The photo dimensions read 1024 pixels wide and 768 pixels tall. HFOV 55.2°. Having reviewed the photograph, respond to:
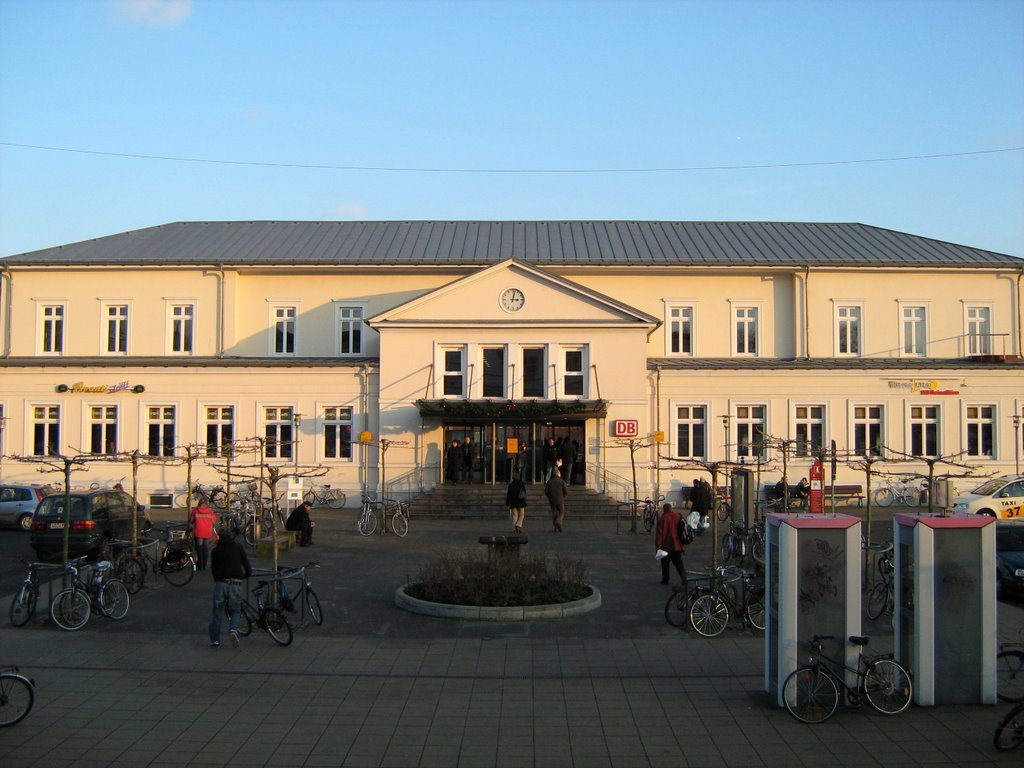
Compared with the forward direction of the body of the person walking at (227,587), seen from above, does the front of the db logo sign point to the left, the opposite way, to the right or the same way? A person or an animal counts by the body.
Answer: the opposite way

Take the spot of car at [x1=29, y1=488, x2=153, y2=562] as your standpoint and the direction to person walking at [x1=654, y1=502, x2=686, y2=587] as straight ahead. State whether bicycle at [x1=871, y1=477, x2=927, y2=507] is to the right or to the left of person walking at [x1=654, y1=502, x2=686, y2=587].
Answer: left

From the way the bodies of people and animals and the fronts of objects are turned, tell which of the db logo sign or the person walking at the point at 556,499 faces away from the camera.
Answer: the person walking

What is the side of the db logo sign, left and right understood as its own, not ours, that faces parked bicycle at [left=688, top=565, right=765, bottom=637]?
front

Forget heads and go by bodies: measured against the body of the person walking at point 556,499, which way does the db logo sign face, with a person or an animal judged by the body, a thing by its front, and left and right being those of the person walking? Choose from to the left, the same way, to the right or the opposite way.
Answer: the opposite way

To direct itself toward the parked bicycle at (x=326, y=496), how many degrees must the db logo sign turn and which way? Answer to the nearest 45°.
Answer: approximately 90° to its right

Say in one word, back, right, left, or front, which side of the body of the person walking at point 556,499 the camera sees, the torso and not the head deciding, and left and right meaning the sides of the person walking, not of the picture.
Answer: back

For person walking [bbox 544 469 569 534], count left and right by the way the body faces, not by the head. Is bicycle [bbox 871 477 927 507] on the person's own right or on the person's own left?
on the person's own right

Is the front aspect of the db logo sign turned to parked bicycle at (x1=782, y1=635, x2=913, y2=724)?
yes

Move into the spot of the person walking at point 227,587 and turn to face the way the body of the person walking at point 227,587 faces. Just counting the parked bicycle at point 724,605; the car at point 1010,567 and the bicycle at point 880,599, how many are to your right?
3

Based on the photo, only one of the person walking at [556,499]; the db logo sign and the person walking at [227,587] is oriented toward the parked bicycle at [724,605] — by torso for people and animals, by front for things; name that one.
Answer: the db logo sign

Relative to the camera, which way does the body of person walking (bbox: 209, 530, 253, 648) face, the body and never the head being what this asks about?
away from the camera

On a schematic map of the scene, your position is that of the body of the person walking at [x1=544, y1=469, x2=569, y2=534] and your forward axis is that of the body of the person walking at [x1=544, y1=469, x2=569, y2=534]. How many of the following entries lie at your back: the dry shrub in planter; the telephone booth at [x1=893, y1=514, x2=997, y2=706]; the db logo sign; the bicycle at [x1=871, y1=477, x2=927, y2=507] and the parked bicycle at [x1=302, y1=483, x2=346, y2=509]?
2

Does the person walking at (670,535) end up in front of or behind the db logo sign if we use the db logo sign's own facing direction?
in front

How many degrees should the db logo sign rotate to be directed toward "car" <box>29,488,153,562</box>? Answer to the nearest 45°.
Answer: approximately 45° to its right

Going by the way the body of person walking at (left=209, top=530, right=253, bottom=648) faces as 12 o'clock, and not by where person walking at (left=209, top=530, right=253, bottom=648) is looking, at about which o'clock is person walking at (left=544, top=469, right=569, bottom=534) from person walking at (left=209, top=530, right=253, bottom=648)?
person walking at (left=544, top=469, right=569, bottom=534) is roughly at 1 o'clock from person walking at (left=209, top=530, right=253, bottom=648).

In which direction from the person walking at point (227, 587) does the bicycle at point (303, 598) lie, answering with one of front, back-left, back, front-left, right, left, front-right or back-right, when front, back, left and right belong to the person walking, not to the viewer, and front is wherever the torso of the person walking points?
front-right
